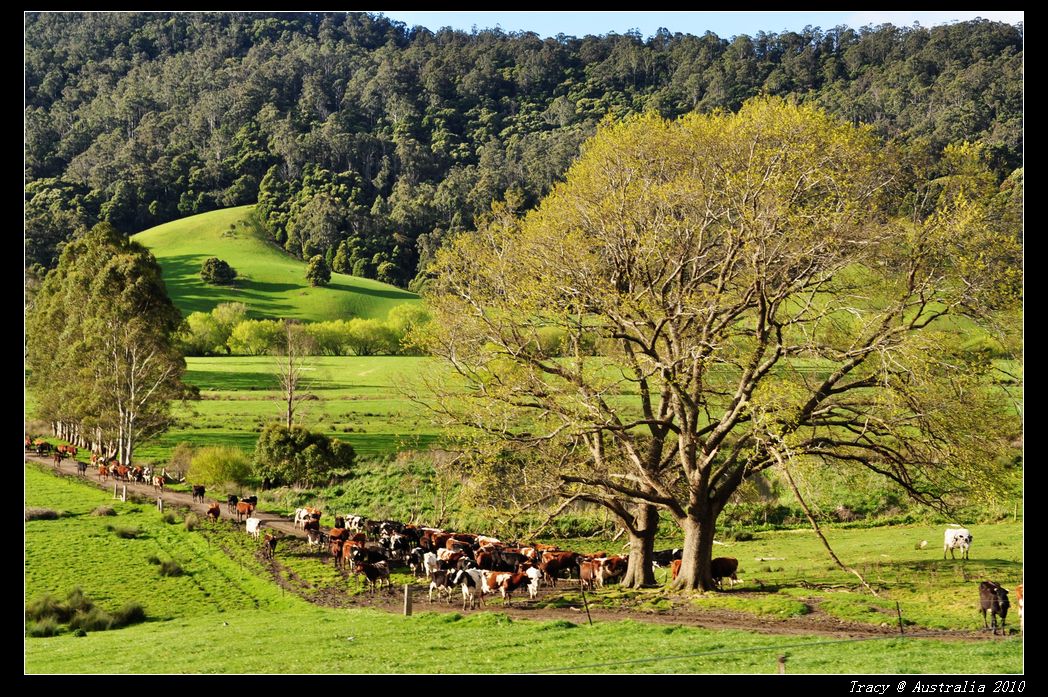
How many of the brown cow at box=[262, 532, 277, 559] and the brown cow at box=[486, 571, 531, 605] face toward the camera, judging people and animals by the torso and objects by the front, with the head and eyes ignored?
1

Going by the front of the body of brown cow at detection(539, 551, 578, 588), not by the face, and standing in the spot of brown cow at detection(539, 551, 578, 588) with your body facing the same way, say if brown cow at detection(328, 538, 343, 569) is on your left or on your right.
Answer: on your right
